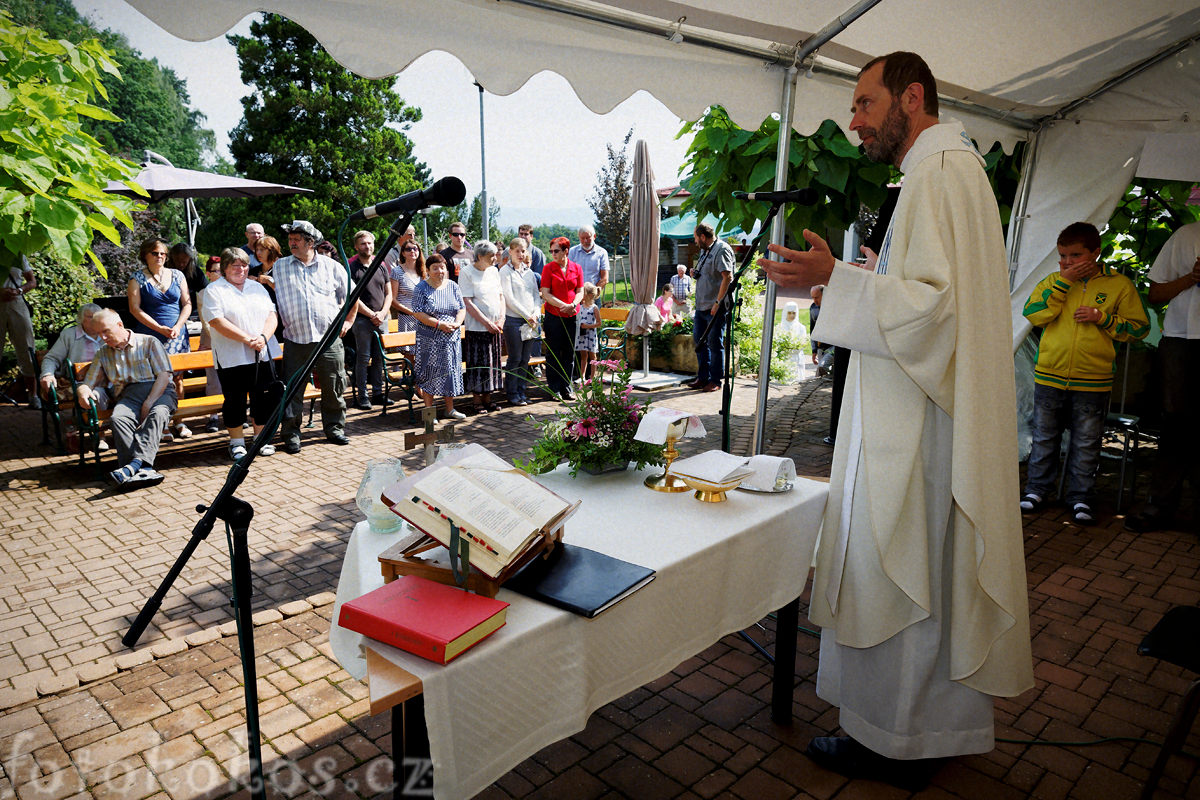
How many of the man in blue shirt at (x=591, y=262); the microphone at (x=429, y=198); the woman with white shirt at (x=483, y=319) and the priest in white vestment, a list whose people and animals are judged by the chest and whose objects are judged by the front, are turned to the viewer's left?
1

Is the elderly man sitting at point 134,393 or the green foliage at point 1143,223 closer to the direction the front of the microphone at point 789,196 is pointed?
the green foliage

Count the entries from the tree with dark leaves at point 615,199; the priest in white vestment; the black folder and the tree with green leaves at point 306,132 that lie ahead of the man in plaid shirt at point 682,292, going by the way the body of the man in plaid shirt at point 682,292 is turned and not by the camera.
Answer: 2

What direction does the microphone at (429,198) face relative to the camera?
to the viewer's right

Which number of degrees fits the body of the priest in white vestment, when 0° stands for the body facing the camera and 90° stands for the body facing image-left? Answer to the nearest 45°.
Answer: approximately 90°

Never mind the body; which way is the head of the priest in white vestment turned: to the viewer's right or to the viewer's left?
to the viewer's left

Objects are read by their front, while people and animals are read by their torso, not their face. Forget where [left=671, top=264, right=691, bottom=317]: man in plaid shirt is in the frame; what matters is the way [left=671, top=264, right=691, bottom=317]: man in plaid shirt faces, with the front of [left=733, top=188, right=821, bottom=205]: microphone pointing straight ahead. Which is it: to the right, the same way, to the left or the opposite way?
to the right

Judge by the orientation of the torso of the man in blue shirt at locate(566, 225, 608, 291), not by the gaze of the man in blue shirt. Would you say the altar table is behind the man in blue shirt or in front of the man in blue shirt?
in front

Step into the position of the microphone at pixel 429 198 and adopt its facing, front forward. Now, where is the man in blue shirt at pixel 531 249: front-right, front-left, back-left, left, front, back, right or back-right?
left

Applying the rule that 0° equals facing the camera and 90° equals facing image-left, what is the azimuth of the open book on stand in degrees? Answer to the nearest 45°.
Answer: approximately 315°

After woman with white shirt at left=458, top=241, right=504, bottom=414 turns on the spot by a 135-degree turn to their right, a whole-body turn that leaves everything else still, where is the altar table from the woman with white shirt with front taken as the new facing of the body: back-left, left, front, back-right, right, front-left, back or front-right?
left

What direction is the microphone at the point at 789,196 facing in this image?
to the viewer's right

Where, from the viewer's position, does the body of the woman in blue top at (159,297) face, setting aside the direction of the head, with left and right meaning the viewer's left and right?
facing the viewer and to the right of the viewer

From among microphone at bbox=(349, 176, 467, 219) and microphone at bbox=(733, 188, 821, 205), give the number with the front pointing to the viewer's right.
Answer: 2
